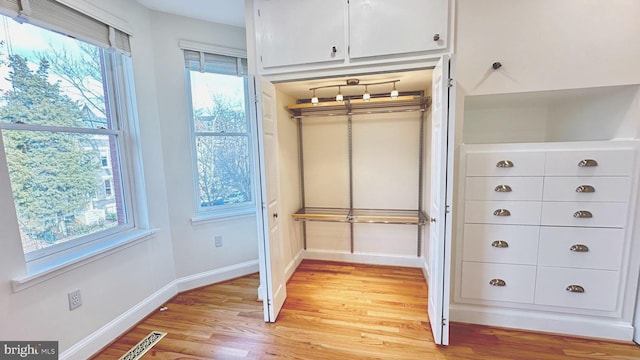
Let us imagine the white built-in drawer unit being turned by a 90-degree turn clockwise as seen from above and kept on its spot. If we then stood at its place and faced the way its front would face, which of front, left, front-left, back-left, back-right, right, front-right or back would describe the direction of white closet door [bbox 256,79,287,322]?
front-left

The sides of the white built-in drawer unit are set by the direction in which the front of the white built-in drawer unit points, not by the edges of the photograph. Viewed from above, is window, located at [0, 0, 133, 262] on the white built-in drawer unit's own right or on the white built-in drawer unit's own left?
on the white built-in drawer unit's own right

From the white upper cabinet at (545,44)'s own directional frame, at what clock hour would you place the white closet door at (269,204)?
The white closet door is roughly at 2 o'clock from the white upper cabinet.

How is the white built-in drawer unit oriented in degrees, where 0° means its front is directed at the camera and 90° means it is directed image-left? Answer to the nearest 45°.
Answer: approximately 0°

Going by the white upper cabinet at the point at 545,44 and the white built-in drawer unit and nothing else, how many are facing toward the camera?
2

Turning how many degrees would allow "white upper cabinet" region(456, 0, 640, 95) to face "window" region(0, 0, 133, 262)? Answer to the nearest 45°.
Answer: approximately 45° to its right

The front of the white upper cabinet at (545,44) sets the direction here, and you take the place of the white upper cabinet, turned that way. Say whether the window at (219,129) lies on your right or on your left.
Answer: on your right

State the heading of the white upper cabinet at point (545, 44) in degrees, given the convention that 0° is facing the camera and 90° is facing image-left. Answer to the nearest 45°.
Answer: approximately 0°
